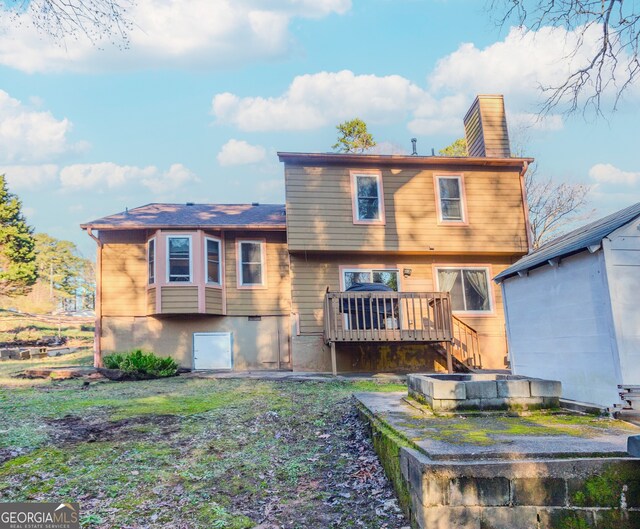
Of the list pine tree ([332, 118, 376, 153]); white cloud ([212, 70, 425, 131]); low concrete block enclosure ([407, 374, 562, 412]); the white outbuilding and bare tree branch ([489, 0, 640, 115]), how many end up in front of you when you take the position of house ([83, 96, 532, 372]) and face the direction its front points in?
2

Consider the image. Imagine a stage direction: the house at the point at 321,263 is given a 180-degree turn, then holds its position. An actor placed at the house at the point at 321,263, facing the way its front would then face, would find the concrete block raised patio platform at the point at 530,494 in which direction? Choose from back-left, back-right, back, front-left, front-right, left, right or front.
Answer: front

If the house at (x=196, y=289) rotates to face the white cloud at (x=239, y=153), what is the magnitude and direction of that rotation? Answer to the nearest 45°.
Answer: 0° — it already faces it

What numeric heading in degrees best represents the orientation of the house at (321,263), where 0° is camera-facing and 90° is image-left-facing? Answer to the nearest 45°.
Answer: approximately 180°

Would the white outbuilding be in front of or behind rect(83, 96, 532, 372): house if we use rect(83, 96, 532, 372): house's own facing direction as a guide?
behind

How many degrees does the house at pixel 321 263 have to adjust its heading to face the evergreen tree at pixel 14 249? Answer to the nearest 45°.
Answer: approximately 45° to its left

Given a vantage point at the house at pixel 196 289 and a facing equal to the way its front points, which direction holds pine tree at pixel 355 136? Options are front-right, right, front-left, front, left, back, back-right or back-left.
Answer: front-right

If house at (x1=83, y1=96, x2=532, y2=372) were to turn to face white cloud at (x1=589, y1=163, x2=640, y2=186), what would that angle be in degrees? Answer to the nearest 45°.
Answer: approximately 45° to its right
